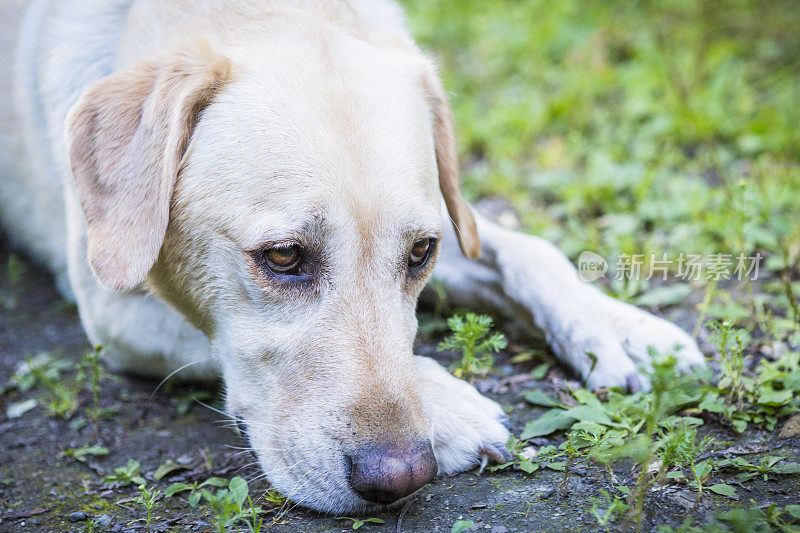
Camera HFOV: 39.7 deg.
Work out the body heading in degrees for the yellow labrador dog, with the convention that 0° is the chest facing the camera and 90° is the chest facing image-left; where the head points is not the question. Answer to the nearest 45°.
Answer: approximately 315°
